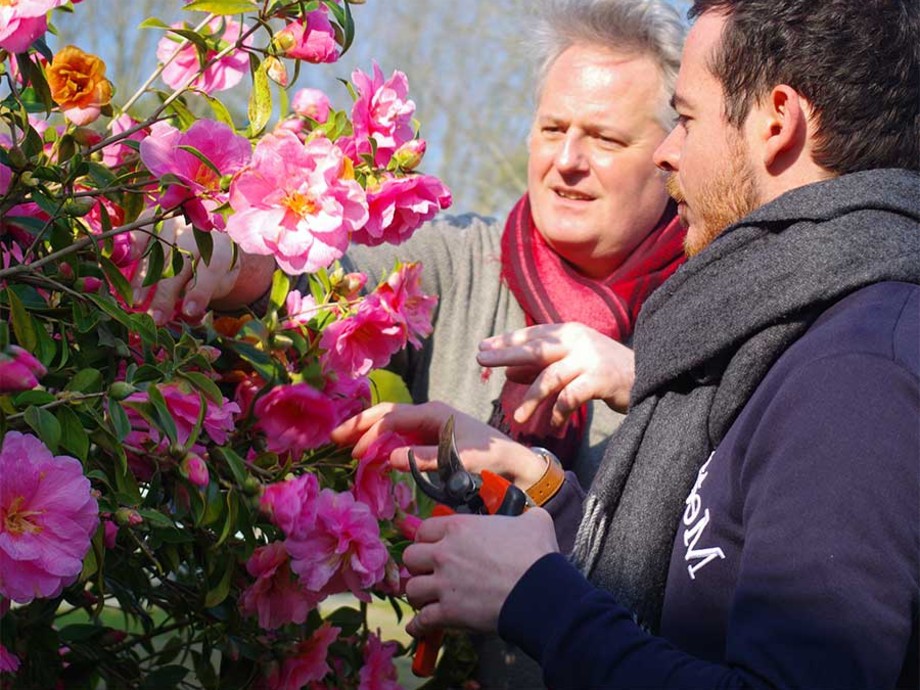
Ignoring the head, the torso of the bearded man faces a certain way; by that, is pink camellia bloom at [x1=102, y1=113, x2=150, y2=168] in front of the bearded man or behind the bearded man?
in front

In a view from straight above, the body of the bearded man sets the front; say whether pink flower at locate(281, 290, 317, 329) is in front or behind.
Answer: in front

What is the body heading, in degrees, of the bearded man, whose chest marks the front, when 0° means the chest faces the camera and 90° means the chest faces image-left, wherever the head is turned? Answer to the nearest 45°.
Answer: approximately 90°

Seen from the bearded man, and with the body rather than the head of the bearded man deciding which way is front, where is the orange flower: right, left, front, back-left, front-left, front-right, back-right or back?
front

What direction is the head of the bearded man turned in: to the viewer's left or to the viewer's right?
to the viewer's left

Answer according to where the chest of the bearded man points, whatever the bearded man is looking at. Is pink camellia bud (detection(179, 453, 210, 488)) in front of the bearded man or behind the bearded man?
in front

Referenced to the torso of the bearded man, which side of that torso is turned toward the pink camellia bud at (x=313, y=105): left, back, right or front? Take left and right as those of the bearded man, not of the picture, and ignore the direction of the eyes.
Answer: front
